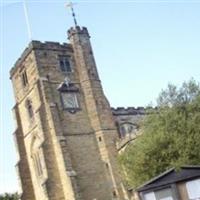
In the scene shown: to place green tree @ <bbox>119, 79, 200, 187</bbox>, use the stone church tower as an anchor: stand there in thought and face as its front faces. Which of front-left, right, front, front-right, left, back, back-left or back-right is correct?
left
